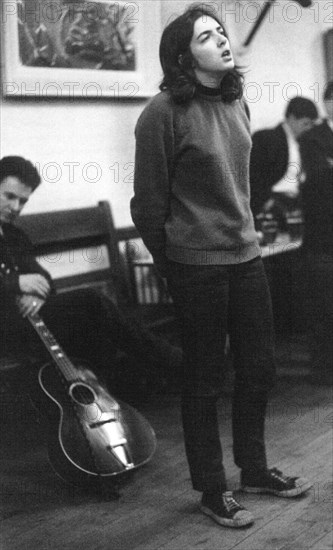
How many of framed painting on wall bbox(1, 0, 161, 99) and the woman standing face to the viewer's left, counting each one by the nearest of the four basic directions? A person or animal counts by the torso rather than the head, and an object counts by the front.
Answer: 0

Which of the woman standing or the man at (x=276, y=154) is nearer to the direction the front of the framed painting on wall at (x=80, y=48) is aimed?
the woman standing

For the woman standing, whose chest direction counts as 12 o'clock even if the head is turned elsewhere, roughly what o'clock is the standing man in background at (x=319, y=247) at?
The standing man in background is roughly at 8 o'clock from the woman standing.

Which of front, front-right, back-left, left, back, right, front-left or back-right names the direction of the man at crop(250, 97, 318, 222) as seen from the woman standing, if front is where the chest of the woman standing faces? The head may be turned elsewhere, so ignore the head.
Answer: back-left

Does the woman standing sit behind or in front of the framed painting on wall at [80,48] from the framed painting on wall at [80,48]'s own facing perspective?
in front

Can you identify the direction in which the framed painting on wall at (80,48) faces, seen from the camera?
facing the viewer

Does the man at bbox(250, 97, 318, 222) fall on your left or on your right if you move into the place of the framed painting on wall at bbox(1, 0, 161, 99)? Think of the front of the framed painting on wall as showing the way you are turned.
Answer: on your left

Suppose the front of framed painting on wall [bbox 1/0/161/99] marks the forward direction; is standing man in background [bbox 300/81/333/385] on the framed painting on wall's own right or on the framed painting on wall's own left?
on the framed painting on wall's own left

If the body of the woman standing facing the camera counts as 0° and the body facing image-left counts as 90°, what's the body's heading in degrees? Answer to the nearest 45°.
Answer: approximately 315°

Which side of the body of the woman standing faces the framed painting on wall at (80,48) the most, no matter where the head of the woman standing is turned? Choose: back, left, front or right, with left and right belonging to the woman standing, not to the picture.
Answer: back
